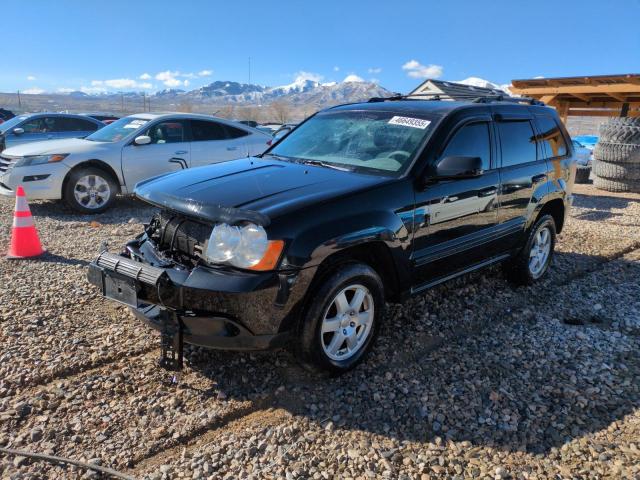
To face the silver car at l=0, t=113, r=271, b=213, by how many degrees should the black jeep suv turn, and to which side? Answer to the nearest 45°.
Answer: approximately 90° to its right

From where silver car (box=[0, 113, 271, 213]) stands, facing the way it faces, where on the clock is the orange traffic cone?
The orange traffic cone is roughly at 11 o'clock from the silver car.

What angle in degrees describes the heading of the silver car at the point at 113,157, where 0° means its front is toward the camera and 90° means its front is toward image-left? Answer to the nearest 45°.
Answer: approximately 45°

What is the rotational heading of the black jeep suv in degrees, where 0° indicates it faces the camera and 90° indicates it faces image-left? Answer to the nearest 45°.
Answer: approximately 45°

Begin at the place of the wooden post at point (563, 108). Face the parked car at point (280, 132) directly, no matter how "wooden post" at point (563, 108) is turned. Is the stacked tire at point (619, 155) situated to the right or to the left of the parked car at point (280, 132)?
left

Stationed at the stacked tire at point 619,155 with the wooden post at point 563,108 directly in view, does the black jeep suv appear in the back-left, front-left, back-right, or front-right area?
back-left

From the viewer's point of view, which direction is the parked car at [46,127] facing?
to the viewer's left

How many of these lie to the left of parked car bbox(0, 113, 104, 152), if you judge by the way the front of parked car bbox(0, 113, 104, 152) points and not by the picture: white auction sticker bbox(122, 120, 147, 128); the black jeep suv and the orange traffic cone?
3

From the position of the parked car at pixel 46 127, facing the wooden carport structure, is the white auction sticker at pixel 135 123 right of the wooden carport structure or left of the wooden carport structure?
right
